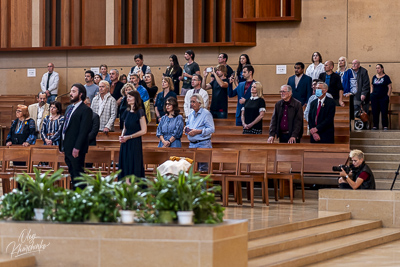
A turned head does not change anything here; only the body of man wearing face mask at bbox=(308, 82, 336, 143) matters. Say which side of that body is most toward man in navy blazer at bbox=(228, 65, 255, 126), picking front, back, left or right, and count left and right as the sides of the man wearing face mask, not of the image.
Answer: right

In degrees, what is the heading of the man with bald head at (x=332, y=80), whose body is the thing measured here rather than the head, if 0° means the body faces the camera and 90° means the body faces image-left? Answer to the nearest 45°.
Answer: approximately 45°

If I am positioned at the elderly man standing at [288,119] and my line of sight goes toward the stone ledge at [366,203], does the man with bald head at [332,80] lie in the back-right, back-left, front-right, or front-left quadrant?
back-left

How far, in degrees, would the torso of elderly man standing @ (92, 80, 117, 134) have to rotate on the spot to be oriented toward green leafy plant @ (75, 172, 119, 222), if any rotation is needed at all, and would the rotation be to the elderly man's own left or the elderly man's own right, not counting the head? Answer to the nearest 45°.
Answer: approximately 45° to the elderly man's own left

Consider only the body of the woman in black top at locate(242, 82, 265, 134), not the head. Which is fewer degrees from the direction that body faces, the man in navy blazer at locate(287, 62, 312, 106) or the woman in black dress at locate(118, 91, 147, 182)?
the woman in black dress

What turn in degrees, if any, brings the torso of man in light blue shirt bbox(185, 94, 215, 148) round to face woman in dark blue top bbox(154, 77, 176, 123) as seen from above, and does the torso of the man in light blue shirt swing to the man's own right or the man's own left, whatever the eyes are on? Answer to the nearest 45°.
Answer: approximately 135° to the man's own right
